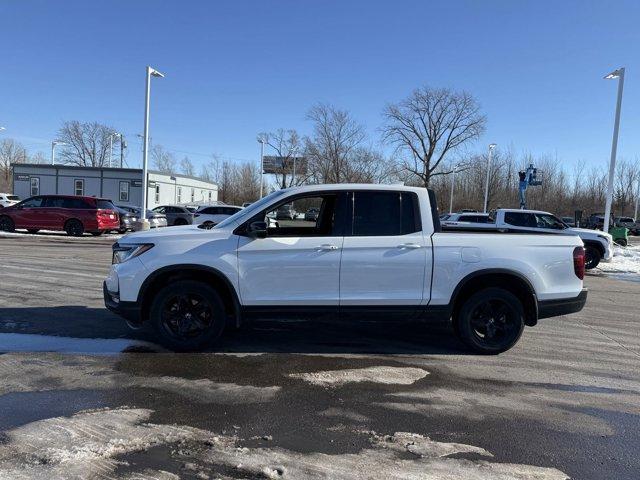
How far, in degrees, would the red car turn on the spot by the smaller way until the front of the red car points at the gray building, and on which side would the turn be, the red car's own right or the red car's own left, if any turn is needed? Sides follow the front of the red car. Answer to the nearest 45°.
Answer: approximately 45° to the red car's own right

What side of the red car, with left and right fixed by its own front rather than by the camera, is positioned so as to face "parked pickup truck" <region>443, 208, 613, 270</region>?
back

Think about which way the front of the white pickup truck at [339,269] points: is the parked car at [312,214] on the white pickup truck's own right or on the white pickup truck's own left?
on the white pickup truck's own right

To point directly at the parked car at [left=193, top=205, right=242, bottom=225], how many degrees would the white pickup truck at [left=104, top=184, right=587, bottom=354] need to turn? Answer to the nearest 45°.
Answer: approximately 90° to its right

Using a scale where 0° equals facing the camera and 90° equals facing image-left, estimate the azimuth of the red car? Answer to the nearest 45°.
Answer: approximately 135°

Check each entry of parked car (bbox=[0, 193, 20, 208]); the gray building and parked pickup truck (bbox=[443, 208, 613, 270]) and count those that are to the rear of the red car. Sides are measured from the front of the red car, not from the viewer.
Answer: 1

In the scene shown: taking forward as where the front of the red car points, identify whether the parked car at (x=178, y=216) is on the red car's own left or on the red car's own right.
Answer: on the red car's own right

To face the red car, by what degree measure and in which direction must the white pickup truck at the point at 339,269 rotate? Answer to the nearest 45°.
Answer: approximately 45° to its right

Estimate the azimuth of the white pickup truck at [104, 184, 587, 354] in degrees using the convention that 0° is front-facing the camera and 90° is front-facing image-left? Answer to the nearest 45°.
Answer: approximately 90°

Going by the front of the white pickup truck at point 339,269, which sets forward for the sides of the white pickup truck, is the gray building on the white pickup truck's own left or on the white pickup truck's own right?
on the white pickup truck's own right

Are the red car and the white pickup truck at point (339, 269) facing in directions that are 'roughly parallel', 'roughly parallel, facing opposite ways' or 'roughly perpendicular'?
roughly parallel

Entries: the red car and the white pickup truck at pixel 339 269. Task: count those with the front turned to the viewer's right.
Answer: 0
